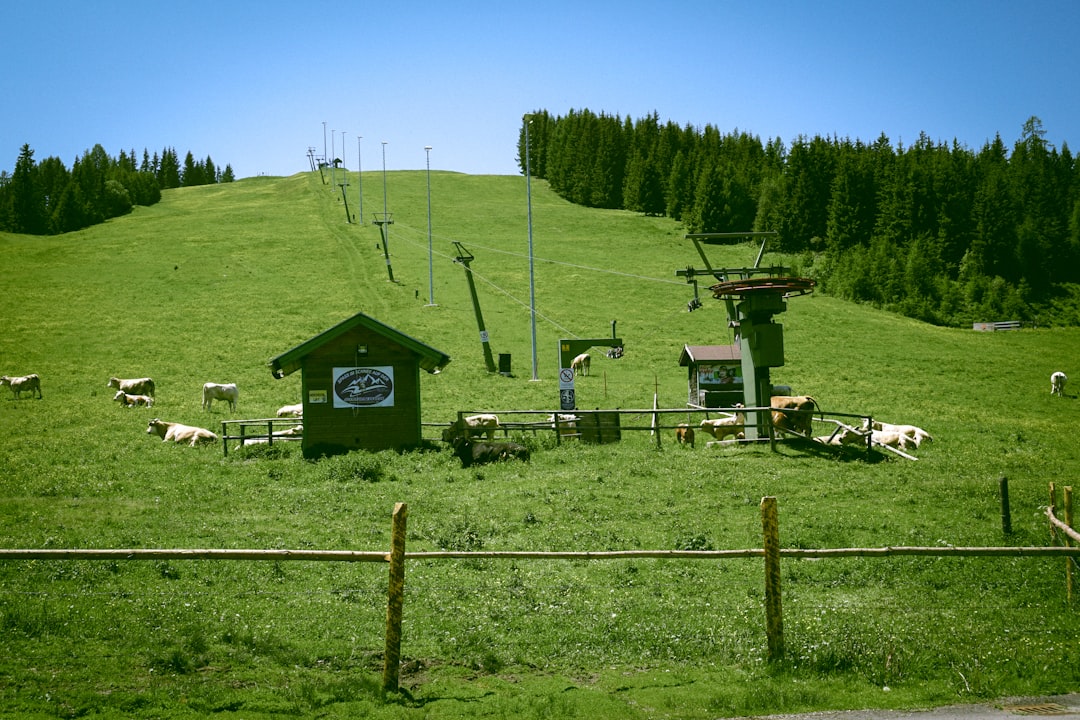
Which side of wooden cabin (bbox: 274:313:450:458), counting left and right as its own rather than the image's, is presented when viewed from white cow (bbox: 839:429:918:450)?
left

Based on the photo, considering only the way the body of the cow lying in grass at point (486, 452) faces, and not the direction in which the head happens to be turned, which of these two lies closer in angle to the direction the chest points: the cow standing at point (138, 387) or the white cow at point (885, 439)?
the cow standing

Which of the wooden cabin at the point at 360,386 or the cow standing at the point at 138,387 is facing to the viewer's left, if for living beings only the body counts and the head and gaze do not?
the cow standing

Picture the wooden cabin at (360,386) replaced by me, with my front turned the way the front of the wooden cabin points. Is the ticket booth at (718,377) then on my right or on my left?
on my left

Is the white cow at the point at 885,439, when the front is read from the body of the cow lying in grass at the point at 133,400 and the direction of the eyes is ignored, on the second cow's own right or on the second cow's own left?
on the second cow's own left

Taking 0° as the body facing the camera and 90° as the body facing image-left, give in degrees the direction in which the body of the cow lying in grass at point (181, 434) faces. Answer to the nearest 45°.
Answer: approximately 90°

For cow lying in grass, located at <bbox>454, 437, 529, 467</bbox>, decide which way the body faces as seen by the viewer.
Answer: to the viewer's left

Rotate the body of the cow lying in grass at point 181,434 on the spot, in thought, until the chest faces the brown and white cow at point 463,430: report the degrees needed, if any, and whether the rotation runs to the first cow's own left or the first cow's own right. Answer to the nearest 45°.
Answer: approximately 135° to the first cow's own left

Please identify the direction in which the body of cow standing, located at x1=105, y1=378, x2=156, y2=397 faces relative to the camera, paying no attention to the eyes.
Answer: to the viewer's left

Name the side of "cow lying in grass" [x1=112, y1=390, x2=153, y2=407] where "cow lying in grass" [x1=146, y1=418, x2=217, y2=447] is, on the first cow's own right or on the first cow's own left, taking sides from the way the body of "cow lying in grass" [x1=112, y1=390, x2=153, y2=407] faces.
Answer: on the first cow's own left

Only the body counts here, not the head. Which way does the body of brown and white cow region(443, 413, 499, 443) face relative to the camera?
to the viewer's left

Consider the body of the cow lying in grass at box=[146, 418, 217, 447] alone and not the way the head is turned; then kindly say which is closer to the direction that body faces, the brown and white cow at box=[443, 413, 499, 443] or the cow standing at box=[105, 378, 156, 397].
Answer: the cow standing

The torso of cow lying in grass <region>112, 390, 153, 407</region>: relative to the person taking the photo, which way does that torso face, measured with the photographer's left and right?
facing to the left of the viewer

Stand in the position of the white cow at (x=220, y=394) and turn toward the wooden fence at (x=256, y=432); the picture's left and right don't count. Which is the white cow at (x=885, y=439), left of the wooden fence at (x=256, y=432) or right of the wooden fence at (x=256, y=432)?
left
